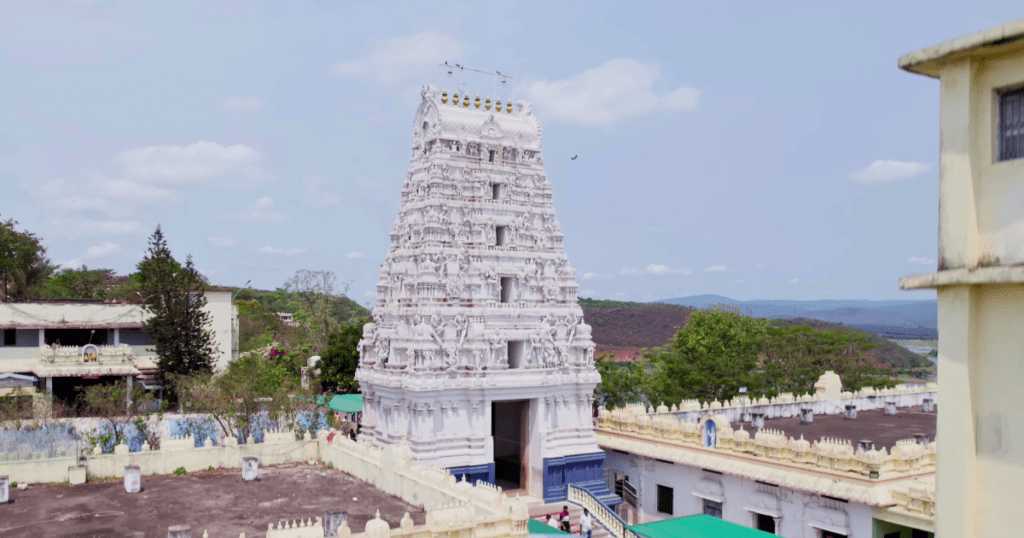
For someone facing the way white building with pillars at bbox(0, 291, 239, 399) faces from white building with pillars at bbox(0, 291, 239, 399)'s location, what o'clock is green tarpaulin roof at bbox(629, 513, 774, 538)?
The green tarpaulin roof is roughly at 11 o'clock from the white building with pillars.

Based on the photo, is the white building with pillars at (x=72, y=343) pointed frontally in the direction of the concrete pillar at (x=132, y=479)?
yes

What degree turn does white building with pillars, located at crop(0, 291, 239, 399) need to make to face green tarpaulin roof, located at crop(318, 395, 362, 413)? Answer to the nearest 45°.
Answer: approximately 90° to its left

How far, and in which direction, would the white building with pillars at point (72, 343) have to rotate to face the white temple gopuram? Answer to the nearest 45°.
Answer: approximately 45° to its left

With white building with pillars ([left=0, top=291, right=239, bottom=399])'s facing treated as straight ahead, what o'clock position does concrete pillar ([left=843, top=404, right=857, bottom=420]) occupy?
The concrete pillar is roughly at 10 o'clock from the white building with pillars.

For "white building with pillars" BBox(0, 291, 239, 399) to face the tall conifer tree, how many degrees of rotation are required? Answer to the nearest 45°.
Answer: approximately 45° to its left

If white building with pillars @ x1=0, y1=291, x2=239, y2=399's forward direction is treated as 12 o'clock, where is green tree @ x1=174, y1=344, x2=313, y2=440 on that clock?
The green tree is roughly at 11 o'clock from the white building with pillars.

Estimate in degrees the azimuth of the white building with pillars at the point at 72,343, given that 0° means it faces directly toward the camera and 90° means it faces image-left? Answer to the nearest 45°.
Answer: approximately 0°
